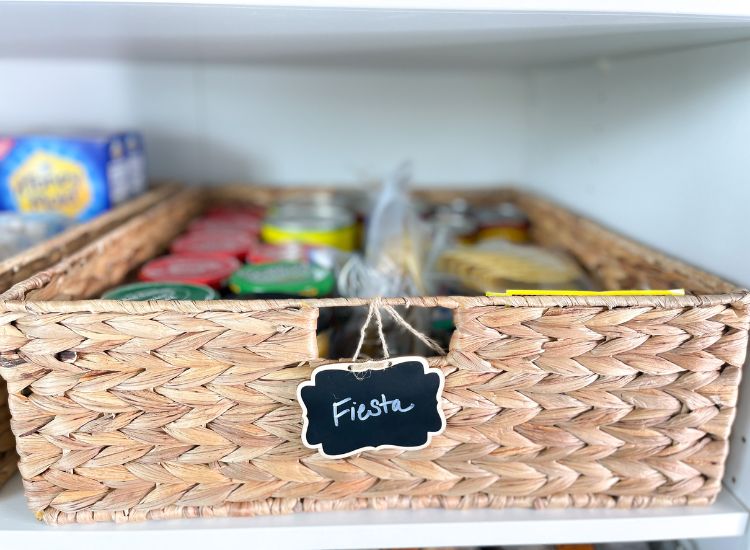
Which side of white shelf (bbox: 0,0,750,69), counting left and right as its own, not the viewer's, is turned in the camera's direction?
front

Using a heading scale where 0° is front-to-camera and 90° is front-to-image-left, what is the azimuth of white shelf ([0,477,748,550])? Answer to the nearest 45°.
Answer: approximately 0°

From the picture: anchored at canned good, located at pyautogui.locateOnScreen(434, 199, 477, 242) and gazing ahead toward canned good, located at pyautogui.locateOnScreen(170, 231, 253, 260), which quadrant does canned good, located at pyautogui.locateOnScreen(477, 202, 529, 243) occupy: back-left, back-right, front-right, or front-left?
back-left

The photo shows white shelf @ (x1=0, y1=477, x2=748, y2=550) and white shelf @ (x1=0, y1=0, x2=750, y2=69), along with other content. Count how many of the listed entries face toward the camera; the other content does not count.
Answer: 2
